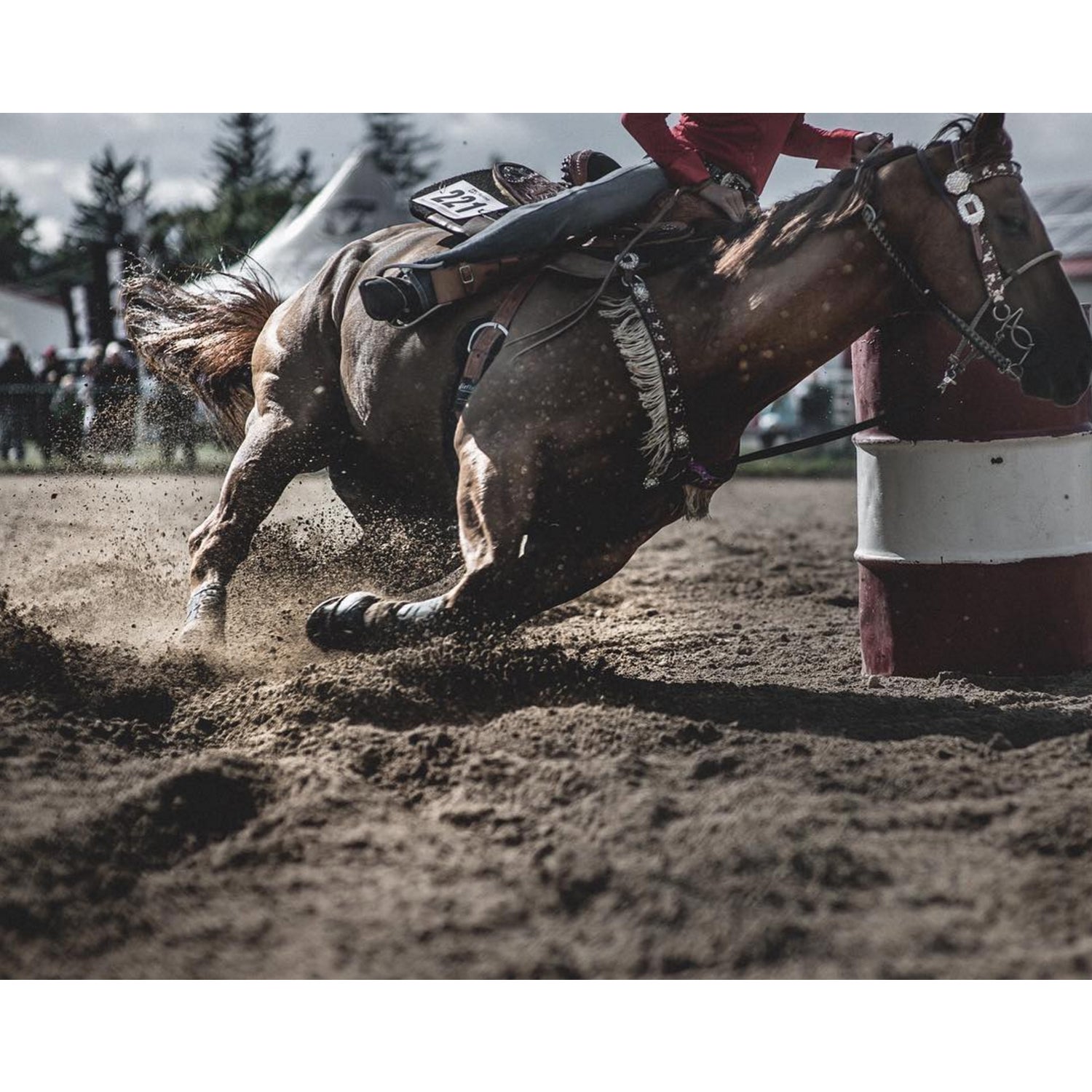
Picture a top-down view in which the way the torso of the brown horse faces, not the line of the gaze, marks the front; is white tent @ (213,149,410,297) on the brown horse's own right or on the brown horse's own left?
on the brown horse's own left

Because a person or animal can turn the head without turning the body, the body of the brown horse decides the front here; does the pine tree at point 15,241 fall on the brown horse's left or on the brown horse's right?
on the brown horse's left

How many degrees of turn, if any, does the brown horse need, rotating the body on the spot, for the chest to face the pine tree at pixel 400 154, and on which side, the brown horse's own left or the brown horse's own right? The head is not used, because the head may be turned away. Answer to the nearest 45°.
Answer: approximately 90° to the brown horse's own left

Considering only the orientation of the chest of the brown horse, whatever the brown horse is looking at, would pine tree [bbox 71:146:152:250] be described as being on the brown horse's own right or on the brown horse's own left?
on the brown horse's own left

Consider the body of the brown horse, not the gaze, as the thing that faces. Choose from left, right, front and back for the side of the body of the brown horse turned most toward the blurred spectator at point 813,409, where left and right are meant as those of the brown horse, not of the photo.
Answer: left

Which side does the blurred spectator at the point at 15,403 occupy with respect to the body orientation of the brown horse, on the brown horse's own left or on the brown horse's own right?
on the brown horse's own left

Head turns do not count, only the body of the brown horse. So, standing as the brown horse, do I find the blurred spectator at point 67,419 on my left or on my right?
on my left

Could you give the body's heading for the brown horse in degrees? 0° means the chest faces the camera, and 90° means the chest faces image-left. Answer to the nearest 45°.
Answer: approximately 270°

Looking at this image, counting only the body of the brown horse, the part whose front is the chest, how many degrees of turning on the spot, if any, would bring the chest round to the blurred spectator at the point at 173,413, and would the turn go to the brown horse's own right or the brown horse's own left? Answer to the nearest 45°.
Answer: approximately 135° to the brown horse's own left
